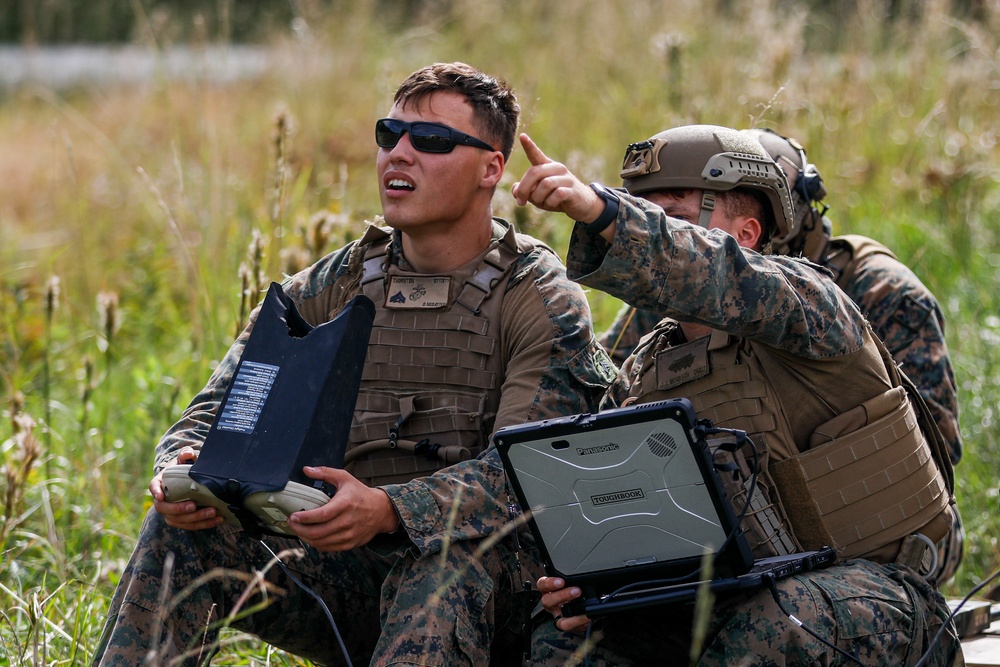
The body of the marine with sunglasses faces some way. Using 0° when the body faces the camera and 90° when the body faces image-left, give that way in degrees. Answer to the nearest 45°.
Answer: approximately 45°
